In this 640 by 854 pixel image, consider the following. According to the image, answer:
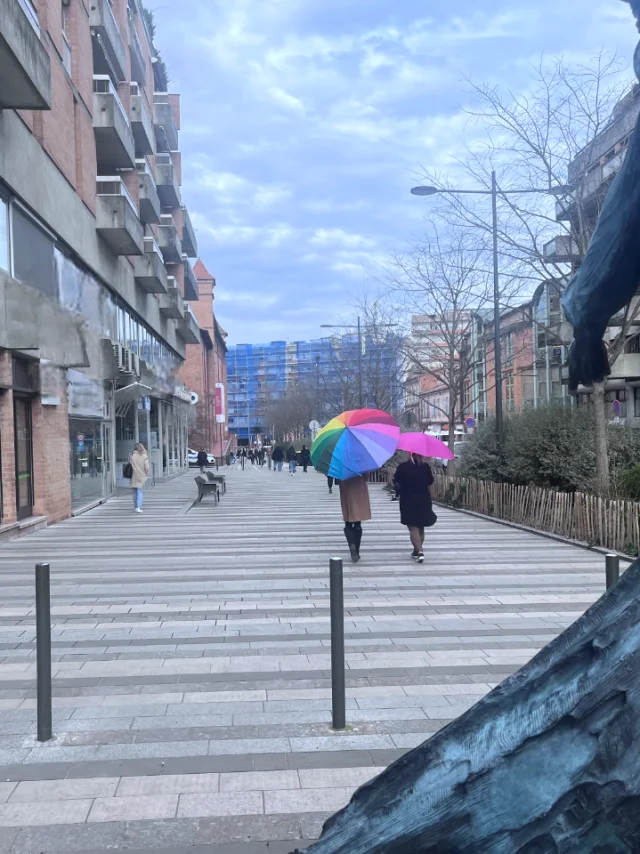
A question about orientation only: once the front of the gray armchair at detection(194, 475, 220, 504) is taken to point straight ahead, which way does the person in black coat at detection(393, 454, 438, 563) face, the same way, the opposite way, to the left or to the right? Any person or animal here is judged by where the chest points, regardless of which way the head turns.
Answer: to the left

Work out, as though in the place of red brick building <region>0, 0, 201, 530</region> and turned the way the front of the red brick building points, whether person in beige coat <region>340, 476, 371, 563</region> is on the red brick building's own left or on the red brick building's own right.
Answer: on the red brick building's own right

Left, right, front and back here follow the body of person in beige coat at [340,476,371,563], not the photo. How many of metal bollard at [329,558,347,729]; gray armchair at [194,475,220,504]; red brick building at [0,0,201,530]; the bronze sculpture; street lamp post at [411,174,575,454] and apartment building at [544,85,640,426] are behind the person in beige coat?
2

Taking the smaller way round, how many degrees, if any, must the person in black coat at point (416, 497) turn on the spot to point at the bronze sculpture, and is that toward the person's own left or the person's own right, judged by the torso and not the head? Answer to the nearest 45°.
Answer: approximately 180°

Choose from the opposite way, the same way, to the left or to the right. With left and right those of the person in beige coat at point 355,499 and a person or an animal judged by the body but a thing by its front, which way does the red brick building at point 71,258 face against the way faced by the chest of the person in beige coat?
to the right

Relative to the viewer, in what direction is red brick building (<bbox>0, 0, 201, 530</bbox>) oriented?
to the viewer's right

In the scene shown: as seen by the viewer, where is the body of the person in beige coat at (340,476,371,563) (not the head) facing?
away from the camera

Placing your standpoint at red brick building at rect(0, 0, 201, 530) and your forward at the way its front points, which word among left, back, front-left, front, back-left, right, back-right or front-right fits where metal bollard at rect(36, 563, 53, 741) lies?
right

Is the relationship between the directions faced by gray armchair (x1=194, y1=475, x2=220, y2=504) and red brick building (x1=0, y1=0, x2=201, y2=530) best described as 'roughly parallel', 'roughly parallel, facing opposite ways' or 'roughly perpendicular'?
roughly parallel

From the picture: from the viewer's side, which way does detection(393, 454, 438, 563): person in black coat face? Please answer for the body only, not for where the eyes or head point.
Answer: away from the camera

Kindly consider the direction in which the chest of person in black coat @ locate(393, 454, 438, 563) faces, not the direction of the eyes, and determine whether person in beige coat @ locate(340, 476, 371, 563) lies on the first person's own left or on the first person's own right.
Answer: on the first person's own left

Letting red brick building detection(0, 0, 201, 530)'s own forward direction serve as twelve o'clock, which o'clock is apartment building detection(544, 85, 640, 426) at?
The apartment building is roughly at 11 o'clock from the red brick building.

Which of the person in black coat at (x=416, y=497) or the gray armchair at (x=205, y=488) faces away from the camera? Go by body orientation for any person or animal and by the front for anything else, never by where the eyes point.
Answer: the person in black coat

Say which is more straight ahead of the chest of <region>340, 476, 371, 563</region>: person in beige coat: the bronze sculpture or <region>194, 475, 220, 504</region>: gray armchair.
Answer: the gray armchair

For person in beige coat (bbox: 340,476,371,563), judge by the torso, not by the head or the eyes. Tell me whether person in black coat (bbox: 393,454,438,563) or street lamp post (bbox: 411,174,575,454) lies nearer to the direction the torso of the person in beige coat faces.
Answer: the street lamp post

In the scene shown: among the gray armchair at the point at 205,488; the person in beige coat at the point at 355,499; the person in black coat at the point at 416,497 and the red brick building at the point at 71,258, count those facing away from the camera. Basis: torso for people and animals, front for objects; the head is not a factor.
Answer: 2

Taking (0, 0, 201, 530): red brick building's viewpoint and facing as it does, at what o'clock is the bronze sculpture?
The bronze sculpture is roughly at 3 o'clock from the red brick building.

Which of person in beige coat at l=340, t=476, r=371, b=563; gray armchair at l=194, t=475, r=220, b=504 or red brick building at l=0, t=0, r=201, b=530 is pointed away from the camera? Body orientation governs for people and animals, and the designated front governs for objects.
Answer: the person in beige coat

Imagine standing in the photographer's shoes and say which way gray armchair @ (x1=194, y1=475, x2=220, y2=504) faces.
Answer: facing to the right of the viewer

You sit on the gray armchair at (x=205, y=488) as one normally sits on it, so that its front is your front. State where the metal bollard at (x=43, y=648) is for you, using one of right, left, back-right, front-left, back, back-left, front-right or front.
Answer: right

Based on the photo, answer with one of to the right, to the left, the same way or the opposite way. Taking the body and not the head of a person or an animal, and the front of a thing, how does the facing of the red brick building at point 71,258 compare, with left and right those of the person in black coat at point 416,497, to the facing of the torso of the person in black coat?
to the right
